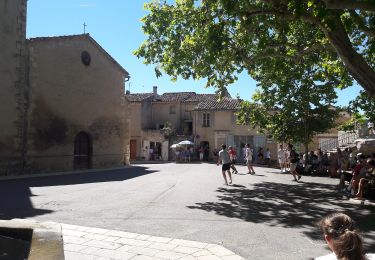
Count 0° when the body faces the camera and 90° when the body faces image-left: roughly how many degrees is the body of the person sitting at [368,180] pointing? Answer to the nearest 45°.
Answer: approximately 90°

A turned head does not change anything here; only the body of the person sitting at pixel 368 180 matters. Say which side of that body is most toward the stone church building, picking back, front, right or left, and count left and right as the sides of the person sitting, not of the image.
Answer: front

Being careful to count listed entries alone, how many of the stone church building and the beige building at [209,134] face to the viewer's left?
0

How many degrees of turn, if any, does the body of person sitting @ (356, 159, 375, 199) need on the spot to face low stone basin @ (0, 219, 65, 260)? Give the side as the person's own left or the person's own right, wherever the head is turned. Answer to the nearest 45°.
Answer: approximately 45° to the person's own left

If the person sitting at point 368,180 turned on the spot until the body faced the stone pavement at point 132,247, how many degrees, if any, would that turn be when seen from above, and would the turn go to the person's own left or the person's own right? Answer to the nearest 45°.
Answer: approximately 45° to the person's own left

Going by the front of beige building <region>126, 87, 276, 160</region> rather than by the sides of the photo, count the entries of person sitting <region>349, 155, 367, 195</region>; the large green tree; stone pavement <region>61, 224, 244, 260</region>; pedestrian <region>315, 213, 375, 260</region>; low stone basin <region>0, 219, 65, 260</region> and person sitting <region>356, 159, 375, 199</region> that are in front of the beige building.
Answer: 6

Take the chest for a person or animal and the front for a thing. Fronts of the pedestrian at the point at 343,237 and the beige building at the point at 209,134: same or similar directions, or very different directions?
very different directions

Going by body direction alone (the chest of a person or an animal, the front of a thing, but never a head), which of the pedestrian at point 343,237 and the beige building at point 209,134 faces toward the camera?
the beige building

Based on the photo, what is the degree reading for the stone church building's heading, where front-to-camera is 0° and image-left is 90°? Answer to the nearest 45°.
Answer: approximately 315°

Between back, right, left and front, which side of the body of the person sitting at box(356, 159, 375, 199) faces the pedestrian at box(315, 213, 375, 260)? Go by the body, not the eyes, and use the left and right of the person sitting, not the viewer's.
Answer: left

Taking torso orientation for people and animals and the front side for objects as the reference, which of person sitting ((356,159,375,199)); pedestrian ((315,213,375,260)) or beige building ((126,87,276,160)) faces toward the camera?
the beige building

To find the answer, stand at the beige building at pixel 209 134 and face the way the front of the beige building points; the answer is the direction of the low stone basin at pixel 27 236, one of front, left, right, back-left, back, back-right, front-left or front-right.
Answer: front

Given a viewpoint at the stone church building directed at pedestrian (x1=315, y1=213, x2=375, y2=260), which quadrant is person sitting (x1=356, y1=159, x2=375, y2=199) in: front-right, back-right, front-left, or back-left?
front-left

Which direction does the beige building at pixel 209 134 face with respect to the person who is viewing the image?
facing the viewer

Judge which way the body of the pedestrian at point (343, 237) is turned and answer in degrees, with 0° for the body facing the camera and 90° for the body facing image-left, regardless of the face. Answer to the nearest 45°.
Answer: approximately 135°

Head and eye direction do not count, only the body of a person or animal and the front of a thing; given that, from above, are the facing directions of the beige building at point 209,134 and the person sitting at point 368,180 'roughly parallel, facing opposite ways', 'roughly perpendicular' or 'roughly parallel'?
roughly perpendicular
